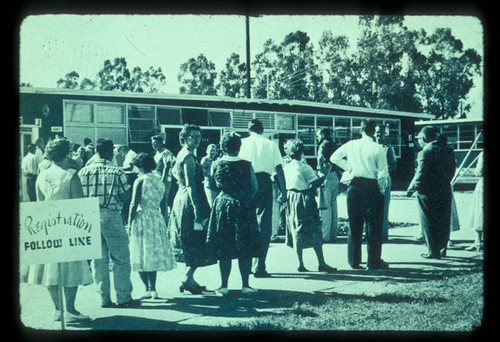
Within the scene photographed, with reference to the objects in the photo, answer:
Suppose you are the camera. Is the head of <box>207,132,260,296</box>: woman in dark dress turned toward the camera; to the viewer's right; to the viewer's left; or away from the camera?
away from the camera

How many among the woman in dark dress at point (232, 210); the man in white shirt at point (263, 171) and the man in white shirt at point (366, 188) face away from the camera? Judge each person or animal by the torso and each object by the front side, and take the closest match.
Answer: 3

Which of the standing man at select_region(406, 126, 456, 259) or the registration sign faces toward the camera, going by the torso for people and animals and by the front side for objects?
the registration sign

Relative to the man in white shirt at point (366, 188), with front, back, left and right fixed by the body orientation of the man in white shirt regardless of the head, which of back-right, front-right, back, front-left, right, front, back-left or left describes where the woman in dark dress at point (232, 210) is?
back-left

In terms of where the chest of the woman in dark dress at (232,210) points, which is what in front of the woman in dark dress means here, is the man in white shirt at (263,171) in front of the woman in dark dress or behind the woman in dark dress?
in front

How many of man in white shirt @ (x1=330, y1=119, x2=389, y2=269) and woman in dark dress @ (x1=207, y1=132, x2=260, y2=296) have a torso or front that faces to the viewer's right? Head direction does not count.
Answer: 0

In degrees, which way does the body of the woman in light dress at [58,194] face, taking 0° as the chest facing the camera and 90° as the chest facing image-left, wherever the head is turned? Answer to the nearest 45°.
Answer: approximately 225°

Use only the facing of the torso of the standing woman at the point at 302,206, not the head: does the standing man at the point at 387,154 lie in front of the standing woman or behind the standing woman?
in front

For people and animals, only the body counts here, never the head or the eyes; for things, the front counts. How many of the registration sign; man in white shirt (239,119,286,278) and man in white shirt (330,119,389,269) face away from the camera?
2

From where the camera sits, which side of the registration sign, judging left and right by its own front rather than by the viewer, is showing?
front

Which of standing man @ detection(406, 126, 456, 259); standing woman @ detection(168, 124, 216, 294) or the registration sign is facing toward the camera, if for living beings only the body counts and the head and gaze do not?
the registration sign
